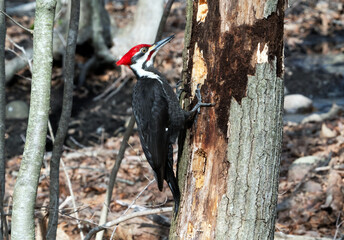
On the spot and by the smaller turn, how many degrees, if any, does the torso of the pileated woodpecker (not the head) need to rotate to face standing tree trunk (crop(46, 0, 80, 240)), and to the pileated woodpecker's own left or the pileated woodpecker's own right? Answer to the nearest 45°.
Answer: approximately 180°

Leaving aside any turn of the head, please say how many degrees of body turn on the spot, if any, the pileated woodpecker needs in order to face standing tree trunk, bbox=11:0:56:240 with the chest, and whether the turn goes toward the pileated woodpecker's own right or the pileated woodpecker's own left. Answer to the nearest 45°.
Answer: approximately 135° to the pileated woodpecker's own right

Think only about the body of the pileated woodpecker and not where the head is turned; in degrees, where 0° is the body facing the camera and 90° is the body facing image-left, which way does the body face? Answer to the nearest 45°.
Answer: approximately 270°

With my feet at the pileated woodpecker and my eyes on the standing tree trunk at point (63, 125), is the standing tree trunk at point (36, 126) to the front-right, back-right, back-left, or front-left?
front-left

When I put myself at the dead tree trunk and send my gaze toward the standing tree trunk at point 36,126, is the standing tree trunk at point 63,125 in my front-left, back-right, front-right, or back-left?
front-right
